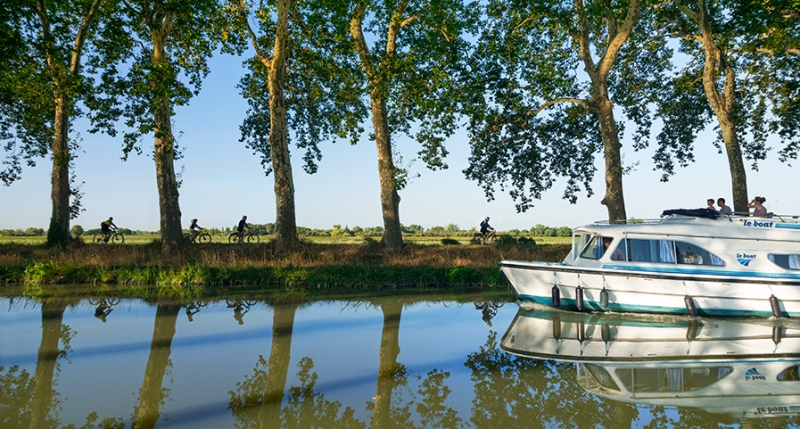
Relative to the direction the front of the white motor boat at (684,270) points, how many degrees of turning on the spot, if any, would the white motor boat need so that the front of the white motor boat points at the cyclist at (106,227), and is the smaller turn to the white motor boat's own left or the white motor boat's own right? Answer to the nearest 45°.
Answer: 0° — it already faces them

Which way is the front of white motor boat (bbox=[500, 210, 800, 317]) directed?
to the viewer's left

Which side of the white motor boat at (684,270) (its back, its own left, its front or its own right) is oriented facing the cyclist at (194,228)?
front

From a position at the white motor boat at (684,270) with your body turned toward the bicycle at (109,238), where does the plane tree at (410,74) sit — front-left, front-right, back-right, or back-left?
front-right

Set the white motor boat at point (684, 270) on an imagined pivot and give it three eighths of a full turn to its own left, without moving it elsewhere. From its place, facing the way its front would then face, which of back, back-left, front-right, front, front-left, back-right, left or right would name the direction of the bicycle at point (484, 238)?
back

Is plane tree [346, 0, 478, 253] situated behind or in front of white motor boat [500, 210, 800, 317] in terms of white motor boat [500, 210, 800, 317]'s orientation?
in front

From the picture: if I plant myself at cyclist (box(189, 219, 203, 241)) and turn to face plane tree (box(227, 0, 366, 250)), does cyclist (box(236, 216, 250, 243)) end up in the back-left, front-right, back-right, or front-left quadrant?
front-left

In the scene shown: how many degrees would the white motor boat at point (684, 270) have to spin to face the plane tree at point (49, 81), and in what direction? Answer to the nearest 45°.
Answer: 0° — it already faces it

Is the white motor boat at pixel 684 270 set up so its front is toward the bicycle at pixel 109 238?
yes

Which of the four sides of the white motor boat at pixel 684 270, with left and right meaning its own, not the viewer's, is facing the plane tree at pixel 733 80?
right
